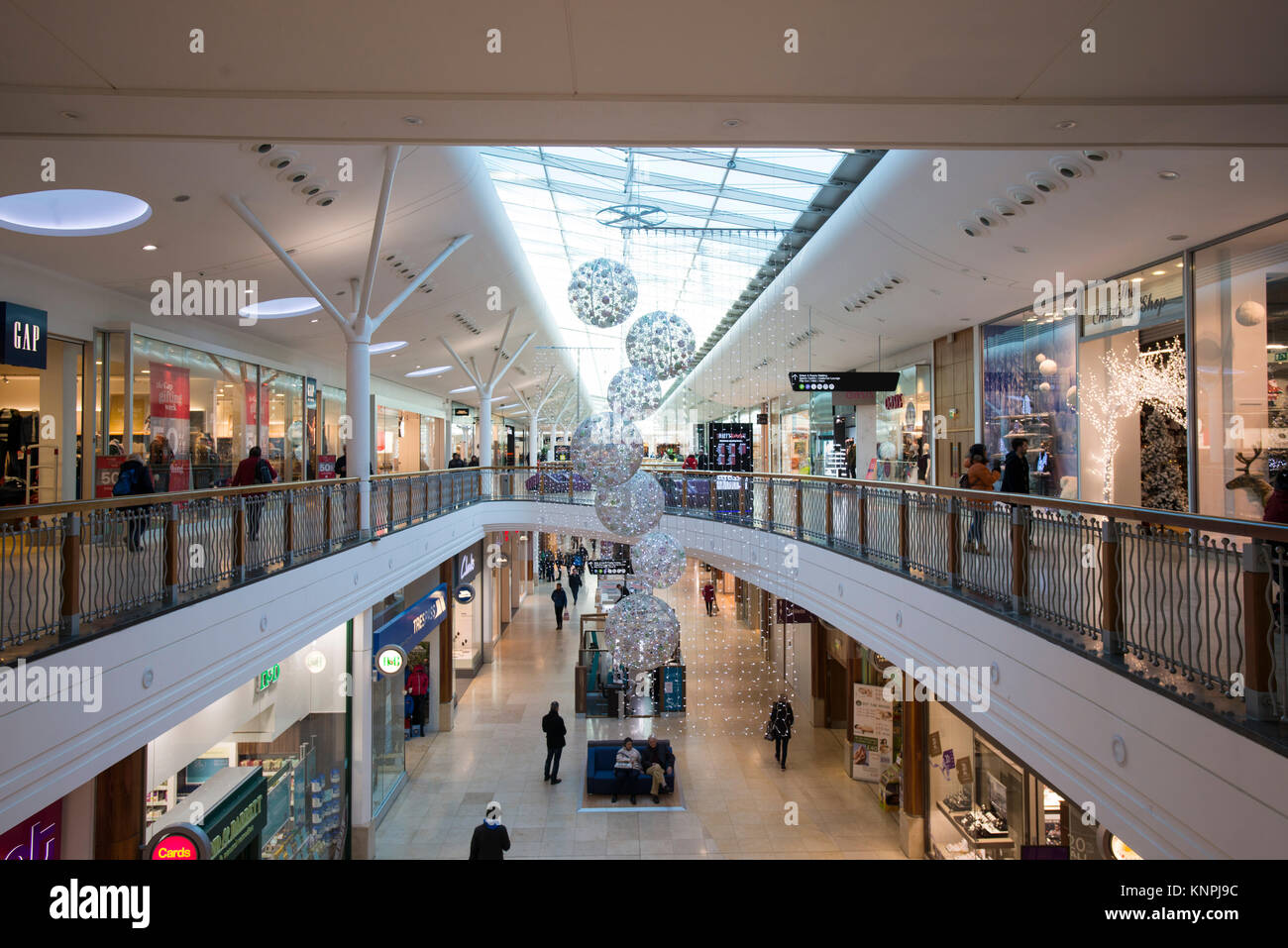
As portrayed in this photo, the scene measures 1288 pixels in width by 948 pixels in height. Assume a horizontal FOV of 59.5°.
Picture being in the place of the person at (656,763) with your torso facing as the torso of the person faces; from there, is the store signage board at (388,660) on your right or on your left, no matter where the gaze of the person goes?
on your right

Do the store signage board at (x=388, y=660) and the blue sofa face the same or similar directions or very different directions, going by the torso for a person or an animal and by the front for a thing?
same or similar directions

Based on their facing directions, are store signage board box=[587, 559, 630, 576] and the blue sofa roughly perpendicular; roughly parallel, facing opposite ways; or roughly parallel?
roughly parallel

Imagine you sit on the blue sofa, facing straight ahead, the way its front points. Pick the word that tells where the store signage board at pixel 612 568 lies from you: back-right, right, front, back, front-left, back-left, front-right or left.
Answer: back

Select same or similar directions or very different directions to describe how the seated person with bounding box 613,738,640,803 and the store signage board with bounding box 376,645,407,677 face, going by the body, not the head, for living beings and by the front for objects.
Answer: same or similar directions

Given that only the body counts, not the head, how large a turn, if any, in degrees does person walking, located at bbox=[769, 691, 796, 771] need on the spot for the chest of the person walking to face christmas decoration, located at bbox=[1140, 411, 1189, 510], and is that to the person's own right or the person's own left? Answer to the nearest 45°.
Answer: approximately 135° to the person's own right

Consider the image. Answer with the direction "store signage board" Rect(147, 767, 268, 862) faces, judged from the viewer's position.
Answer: facing the viewer and to the right of the viewer

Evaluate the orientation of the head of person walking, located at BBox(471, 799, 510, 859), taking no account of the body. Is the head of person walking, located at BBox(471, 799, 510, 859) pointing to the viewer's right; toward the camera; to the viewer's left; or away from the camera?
away from the camera

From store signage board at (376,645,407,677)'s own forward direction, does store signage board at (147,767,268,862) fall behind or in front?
in front

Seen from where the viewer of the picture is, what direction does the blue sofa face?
facing the viewer

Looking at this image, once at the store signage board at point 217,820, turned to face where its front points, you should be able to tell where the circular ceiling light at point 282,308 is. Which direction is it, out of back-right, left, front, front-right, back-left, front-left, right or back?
back-left

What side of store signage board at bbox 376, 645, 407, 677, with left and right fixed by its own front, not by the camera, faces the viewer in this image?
front

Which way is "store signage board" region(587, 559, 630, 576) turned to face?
toward the camera
